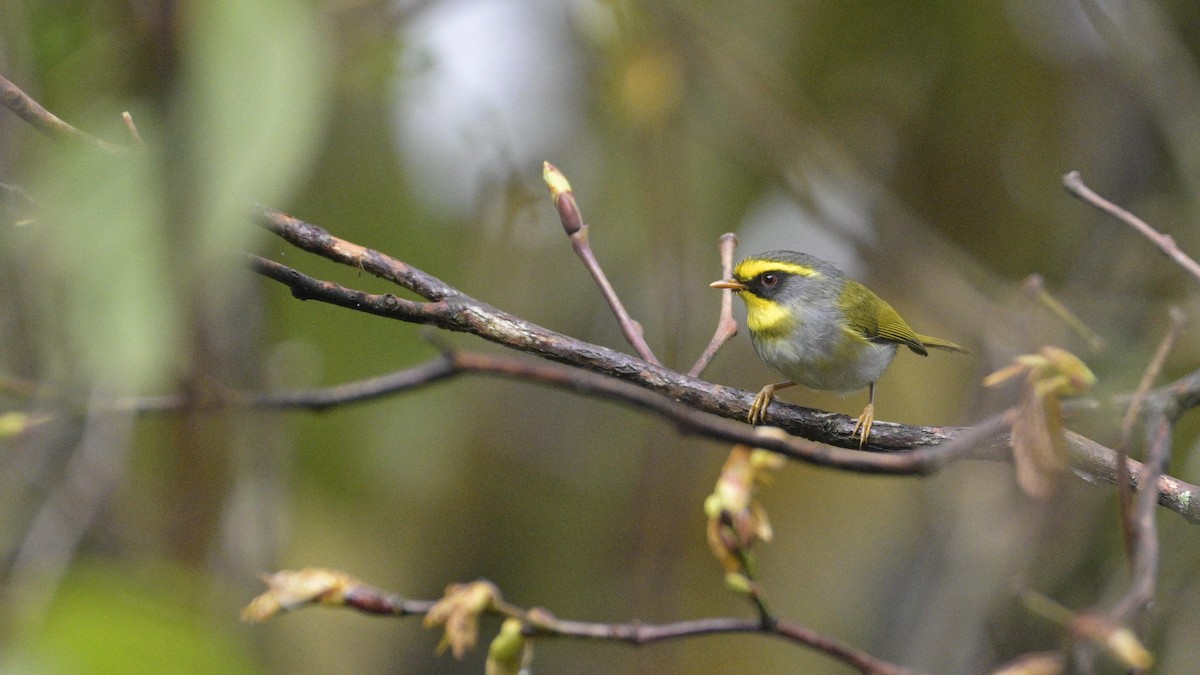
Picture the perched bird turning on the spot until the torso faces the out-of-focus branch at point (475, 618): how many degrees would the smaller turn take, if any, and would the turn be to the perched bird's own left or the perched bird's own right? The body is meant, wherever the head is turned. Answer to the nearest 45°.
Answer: approximately 45° to the perched bird's own left

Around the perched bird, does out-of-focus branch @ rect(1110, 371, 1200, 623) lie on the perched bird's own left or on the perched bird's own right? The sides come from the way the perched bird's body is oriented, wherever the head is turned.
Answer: on the perched bird's own left

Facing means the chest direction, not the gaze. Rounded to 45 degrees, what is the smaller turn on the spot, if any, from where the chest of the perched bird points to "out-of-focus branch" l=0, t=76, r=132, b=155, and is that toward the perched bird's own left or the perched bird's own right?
0° — it already faces it

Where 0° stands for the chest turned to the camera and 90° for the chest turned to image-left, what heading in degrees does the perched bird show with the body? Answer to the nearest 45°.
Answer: approximately 45°
